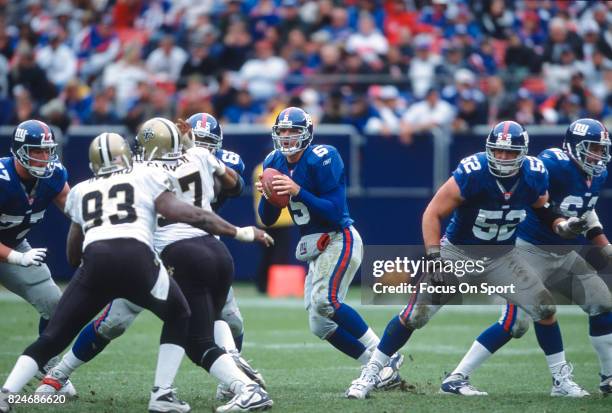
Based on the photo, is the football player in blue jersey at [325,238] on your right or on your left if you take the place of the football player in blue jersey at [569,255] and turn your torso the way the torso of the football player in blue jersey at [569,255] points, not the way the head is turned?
on your right

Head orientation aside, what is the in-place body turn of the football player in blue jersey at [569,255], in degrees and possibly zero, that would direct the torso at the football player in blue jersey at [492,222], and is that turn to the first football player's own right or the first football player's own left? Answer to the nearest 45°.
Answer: approximately 90° to the first football player's own right

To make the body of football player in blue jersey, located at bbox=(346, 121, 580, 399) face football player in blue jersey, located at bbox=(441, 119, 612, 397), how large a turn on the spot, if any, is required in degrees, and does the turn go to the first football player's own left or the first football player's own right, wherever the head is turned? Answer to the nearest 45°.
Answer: approximately 135° to the first football player's own left

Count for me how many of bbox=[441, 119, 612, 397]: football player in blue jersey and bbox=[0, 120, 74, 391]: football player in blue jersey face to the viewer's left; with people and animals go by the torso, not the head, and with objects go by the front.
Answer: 0

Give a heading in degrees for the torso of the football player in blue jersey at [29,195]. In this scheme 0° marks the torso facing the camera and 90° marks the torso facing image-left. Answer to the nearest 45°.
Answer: approximately 315°

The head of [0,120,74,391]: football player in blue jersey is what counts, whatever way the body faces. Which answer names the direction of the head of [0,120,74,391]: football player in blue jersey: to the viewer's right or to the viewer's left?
to the viewer's right

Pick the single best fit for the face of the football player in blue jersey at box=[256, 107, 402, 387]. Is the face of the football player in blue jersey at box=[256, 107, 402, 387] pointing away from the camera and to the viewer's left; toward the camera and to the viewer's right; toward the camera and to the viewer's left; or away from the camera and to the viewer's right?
toward the camera and to the viewer's left

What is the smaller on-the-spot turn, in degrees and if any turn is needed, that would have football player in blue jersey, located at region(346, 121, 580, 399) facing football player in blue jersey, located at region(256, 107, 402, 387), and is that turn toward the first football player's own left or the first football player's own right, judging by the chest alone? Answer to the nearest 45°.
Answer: approximately 90° to the first football player's own right

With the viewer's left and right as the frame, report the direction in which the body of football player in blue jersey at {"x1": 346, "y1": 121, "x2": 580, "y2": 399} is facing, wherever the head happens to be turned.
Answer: facing the viewer

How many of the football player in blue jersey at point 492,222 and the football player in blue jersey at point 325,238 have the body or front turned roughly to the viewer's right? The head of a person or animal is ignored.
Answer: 0
